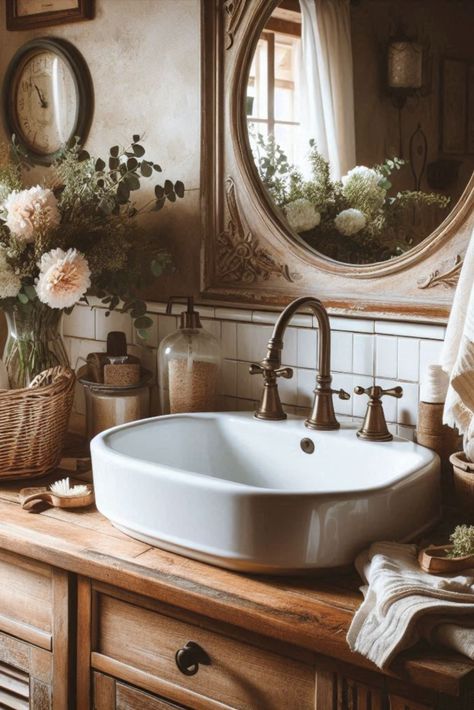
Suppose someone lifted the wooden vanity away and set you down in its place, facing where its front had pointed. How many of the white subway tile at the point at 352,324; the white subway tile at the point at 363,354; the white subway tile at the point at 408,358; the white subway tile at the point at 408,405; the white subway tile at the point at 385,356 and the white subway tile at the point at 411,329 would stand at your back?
6

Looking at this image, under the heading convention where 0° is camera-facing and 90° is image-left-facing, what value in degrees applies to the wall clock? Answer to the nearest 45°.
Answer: approximately 45°

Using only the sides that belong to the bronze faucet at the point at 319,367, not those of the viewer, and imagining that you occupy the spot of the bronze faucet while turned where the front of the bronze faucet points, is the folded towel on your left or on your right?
on your left

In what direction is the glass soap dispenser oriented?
to the viewer's left

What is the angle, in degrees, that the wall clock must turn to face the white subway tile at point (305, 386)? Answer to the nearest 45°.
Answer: approximately 90° to its left

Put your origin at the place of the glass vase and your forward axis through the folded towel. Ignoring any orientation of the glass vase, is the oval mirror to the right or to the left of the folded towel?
left

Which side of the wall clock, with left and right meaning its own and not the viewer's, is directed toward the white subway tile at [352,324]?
left

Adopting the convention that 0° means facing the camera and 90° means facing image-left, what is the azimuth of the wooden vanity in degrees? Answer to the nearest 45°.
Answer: approximately 45°

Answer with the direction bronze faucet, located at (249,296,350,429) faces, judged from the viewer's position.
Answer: facing the viewer and to the left of the viewer
